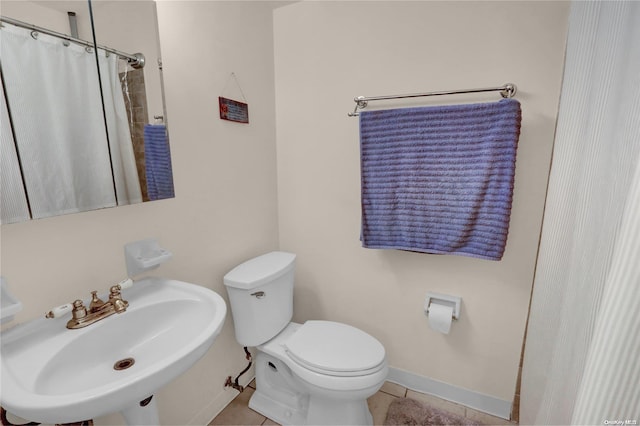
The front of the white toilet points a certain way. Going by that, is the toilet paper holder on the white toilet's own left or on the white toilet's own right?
on the white toilet's own left

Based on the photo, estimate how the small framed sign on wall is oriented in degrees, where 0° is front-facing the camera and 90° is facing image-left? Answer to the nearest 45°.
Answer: approximately 315°

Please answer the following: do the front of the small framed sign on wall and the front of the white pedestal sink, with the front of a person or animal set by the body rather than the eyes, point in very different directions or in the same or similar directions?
same or similar directions

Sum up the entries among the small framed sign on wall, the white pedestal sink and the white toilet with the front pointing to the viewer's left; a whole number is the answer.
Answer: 0

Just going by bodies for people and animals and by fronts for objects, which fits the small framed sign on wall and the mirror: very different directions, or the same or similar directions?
same or similar directions

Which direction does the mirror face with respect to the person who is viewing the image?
facing the viewer and to the right of the viewer

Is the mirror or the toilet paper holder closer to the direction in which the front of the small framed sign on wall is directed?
the toilet paper holder

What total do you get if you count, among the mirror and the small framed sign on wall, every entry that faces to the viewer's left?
0

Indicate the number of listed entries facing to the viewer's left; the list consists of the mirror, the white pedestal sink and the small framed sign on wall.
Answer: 0

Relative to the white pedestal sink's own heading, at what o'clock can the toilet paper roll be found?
The toilet paper roll is roughly at 11 o'clock from the white pedestal sink.

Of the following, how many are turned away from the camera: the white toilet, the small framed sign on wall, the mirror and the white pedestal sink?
0

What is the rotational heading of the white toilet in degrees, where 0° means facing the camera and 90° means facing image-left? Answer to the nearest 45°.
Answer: approximately 315°

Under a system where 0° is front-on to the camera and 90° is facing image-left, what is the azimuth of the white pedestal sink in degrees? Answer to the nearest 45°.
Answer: approximately 315°

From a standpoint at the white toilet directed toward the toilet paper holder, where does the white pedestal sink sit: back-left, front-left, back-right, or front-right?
back-right
